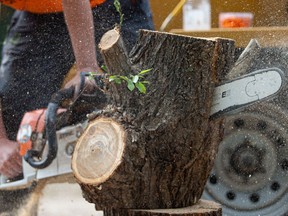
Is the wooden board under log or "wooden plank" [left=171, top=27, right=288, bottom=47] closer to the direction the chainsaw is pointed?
the wooden plank

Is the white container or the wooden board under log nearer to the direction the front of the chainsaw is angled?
the white container

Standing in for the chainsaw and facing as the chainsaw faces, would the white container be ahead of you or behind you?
ahead

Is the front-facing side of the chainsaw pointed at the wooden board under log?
no

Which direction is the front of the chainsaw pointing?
to the viewer's right

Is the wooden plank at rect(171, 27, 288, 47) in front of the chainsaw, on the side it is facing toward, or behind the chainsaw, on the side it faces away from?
in front
